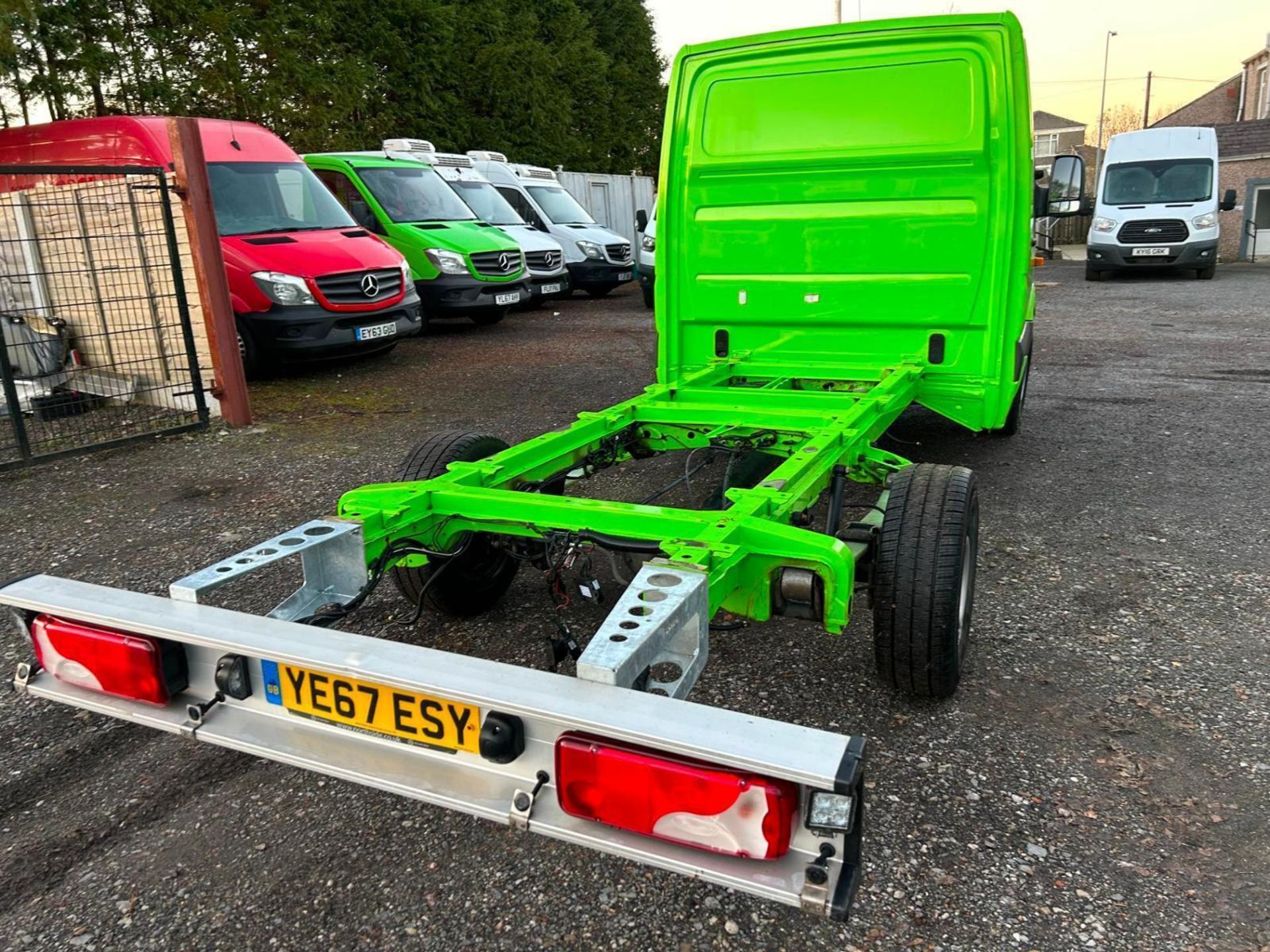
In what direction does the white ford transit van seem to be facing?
toward the camera

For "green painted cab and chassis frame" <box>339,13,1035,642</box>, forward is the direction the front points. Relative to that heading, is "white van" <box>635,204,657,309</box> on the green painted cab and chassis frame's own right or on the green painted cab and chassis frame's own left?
on the green painted cab and chassis frame's own left

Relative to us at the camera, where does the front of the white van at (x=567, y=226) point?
facing the viewer and to the right of the viewer

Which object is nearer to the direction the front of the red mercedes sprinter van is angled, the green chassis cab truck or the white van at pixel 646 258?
the green chassis cab truck

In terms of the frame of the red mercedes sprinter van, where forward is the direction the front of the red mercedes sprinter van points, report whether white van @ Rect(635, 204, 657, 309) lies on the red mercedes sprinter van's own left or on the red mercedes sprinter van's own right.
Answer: on the red mercedes sprinter van's own left

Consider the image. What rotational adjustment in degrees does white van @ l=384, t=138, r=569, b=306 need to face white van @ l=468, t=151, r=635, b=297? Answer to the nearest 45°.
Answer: approximately 90° to its left

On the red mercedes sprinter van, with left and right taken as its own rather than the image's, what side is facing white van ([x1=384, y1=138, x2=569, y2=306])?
left

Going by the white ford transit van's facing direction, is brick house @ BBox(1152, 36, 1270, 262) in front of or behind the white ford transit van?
behind

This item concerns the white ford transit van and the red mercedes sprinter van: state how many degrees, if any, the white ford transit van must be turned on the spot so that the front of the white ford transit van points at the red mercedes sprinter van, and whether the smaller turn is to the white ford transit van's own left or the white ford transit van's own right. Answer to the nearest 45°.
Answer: approximately 45° to the white ford transit van's own right

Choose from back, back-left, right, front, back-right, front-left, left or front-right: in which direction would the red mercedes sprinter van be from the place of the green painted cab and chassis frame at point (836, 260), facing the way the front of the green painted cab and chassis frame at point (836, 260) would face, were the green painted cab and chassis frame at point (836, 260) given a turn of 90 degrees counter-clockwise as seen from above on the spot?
front

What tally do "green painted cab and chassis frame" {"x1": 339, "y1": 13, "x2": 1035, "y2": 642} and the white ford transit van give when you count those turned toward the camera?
1

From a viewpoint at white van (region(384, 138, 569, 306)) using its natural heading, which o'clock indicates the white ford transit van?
The white ford transit van is roughly at 10 o'clock from the white van.
